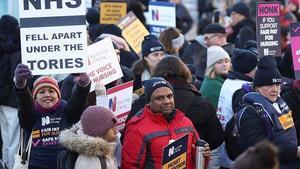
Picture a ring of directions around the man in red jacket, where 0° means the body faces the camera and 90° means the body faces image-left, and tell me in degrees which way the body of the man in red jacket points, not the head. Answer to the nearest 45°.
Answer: approximately 315°

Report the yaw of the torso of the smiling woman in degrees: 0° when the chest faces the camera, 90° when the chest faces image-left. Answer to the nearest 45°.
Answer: approximately 0°

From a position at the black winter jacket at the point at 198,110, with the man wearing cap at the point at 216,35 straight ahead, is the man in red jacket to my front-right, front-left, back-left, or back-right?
back-left
